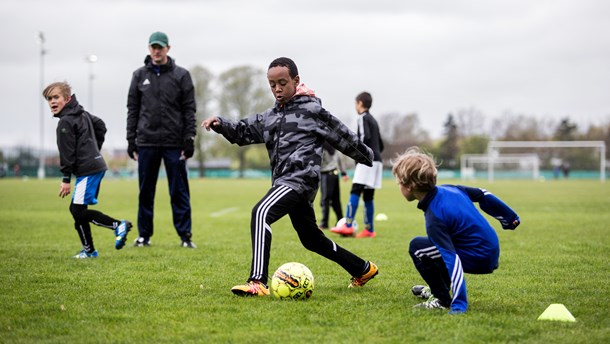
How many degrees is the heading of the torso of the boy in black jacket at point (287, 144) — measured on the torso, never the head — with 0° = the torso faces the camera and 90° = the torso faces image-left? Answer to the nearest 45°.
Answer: approximately 45°

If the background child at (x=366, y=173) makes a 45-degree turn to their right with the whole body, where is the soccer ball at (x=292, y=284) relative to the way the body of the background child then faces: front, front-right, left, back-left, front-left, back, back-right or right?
back-left

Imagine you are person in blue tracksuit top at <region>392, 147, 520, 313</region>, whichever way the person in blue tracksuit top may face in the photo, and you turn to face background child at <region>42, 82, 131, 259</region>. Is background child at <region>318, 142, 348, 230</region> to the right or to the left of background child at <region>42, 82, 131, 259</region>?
right

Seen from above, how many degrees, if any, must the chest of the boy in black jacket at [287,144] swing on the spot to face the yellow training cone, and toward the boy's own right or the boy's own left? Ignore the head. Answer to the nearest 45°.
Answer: approximately 90° to the boy's own left

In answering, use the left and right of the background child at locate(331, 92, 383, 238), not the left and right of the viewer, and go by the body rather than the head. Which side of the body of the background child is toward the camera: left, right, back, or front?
left

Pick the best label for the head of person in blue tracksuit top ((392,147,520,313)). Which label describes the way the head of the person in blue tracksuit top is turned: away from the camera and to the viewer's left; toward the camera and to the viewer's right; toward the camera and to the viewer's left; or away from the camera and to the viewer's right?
away from the camera and to the viewer's left

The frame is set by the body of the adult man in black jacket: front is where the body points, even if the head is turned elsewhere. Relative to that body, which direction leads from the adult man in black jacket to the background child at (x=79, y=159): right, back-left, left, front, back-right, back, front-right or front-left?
front-right

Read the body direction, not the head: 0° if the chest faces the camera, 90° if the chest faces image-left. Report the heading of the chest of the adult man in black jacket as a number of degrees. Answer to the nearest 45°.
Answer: approximately 0°

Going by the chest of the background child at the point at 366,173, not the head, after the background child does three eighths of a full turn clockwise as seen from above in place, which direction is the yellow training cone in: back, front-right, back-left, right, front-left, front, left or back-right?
back-right

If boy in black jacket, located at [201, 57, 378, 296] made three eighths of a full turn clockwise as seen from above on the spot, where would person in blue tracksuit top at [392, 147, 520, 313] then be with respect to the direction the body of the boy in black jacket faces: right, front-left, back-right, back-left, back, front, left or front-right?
back-right
